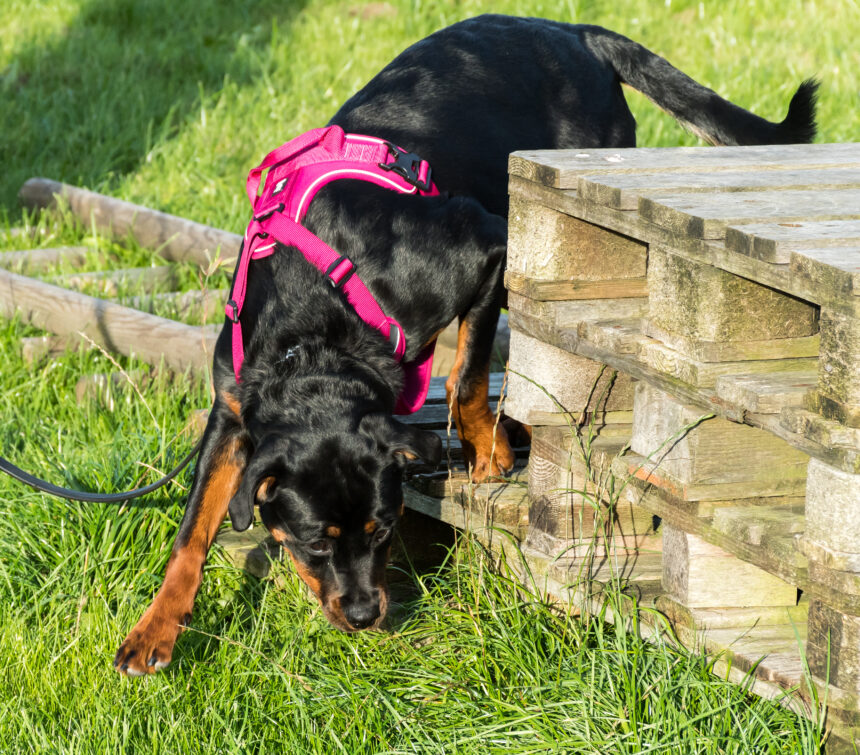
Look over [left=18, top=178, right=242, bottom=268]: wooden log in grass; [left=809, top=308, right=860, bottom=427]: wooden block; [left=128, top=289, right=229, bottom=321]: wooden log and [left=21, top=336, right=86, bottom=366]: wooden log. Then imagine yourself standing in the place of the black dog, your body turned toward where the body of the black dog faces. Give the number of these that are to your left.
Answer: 1

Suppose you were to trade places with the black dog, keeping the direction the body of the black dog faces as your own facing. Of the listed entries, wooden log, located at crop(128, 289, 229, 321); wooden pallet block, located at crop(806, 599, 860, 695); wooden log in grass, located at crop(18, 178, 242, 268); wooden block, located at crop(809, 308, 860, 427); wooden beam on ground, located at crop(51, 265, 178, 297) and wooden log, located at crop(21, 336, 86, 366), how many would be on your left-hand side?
2

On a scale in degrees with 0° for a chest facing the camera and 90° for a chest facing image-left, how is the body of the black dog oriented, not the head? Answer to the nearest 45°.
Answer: approximately 45°

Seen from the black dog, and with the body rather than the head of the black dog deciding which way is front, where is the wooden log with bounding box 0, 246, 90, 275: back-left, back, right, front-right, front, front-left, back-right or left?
right

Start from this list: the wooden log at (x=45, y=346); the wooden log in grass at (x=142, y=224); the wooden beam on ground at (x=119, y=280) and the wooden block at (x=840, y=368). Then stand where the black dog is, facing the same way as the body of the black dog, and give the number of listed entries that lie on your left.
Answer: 1

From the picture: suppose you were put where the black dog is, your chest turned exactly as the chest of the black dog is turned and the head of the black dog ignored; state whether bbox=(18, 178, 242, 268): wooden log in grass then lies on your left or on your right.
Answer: on your right

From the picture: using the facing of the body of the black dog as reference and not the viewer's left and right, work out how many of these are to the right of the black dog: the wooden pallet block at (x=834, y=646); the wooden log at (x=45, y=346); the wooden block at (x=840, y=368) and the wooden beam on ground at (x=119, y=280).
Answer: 2

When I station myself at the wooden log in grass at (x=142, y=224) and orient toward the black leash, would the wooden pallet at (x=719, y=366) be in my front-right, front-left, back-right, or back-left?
front-left

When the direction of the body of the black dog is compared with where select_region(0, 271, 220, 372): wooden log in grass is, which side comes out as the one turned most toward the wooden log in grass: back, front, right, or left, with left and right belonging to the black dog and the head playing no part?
right

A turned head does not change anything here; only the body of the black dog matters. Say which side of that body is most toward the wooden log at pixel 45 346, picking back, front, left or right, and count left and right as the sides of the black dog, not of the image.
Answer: right

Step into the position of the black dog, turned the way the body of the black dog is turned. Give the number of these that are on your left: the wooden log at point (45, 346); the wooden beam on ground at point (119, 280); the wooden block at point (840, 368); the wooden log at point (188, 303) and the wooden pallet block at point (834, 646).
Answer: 2

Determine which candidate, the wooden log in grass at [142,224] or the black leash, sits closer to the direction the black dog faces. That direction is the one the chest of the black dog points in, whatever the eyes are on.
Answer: the black leash

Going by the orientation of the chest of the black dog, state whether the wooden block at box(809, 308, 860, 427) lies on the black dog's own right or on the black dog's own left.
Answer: on the black dog's own left

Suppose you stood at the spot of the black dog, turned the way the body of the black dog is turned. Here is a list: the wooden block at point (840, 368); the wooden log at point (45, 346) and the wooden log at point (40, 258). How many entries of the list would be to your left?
1
